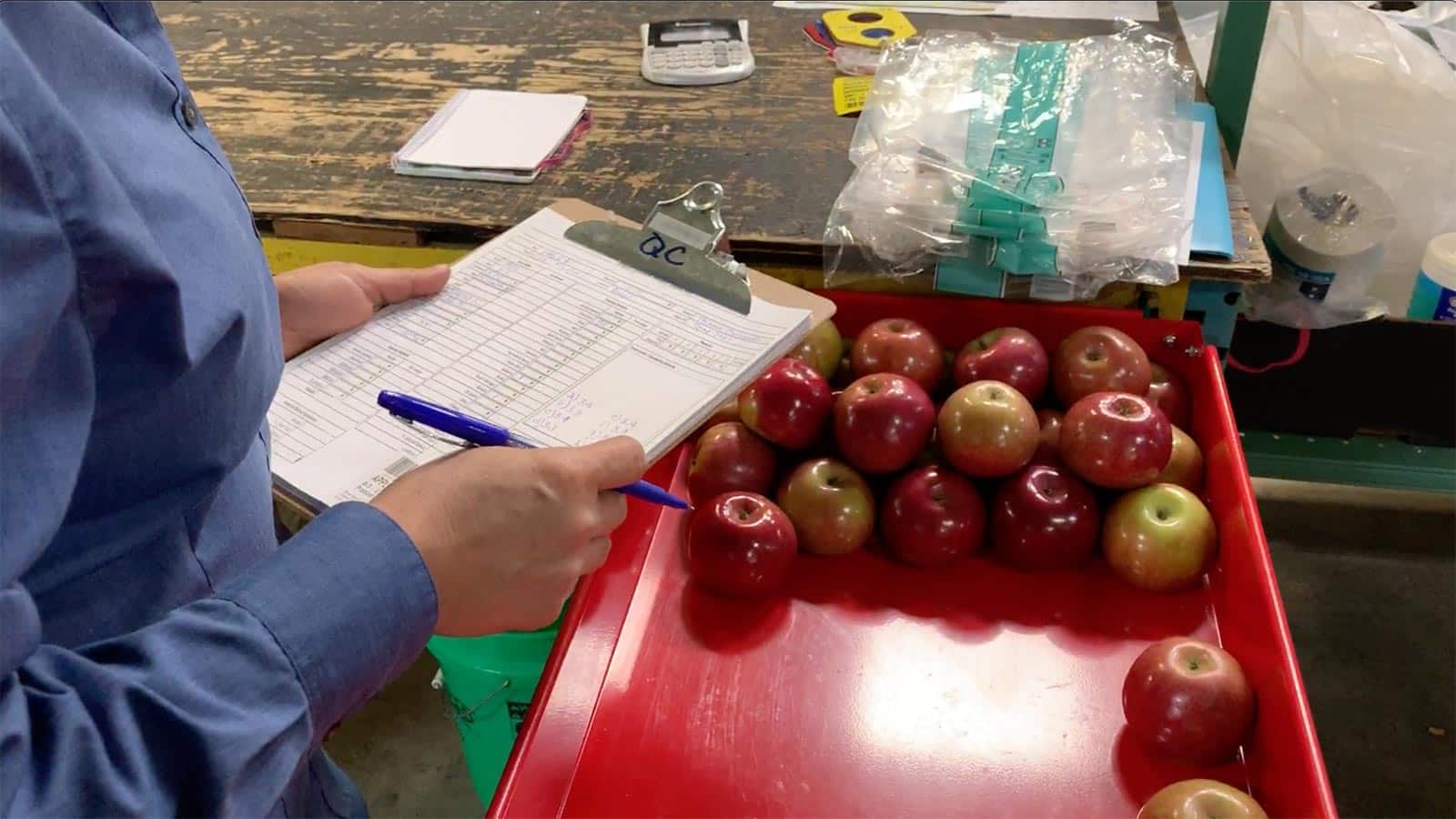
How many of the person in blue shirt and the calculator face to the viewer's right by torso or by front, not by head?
1

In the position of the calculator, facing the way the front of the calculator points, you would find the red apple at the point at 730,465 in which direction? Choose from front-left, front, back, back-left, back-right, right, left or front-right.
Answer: front

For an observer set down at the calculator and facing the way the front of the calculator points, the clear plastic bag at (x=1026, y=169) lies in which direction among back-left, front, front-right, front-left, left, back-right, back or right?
front-left

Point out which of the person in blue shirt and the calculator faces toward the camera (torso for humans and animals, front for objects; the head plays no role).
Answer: the calculator

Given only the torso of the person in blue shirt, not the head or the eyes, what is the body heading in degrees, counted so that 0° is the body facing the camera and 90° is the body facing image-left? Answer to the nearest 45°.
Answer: approximately 270°

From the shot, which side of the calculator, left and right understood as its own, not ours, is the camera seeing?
front

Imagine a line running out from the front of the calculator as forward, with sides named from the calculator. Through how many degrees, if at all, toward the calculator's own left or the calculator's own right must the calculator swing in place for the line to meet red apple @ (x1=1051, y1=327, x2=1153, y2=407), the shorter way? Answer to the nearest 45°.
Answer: approximately 45° to the calculator's own left

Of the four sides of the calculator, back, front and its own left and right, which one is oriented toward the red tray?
front

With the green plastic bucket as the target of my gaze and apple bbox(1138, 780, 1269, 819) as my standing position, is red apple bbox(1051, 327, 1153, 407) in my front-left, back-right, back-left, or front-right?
front-right

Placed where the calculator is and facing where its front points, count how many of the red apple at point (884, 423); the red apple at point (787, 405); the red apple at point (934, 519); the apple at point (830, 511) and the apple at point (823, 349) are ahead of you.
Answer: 5

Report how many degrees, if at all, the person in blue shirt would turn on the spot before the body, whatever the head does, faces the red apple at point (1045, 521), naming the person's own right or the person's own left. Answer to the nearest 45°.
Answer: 0° — they already face it

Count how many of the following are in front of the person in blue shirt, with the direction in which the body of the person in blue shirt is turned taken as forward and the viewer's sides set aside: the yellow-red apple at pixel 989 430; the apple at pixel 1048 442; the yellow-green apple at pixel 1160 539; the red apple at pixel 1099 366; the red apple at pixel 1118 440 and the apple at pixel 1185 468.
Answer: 6
